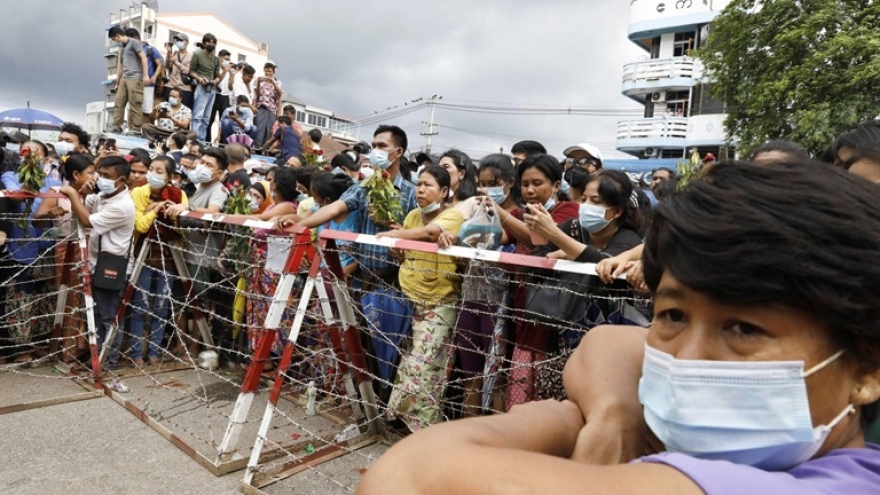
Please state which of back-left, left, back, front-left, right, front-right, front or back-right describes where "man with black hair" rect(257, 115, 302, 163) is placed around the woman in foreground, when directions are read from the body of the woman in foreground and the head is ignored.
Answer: right

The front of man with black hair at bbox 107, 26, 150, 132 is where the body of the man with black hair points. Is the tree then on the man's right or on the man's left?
on the man's left

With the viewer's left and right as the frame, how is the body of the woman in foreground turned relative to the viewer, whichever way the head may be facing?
facing the viewer and to the left of the viewer

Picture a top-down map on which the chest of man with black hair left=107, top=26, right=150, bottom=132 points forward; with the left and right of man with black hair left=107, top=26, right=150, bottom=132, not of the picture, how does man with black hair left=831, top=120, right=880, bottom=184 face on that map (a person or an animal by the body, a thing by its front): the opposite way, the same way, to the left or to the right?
to the right

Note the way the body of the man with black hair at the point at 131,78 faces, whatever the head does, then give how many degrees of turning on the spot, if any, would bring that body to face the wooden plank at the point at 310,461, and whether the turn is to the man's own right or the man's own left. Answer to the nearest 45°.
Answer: approximately 45° to the man's own left

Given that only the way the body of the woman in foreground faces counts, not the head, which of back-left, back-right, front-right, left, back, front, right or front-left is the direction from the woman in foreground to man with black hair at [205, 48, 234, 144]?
right

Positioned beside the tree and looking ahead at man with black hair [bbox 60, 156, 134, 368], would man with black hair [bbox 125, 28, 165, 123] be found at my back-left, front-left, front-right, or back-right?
front-right

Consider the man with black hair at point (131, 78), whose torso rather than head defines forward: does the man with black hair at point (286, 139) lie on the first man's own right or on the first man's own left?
on the first man's own left

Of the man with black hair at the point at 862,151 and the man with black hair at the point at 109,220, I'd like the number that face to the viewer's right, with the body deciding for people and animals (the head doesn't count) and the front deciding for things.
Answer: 0

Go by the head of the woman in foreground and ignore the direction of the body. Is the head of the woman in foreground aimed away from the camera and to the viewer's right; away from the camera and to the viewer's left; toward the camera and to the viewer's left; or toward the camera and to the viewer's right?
toward the camera and to the viewer's left
